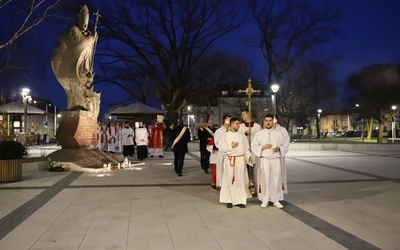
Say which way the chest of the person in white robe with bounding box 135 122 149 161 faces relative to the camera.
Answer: toward the camera

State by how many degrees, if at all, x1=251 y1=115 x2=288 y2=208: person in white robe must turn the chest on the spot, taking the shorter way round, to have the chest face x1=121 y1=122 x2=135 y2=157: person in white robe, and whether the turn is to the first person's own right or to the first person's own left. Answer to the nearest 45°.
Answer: approximately 135° to the first person's own right

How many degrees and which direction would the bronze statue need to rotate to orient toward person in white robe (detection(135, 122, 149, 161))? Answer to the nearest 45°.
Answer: approximately 45° to its left

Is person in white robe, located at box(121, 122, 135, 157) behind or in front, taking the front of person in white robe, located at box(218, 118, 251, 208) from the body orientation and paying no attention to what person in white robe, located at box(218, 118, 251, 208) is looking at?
behind

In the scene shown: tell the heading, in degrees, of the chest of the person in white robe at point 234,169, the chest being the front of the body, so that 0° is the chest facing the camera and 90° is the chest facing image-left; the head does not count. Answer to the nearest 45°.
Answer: approximately 0°

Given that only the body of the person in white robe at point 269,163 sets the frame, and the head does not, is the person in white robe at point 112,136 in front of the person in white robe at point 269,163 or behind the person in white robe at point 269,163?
behind
